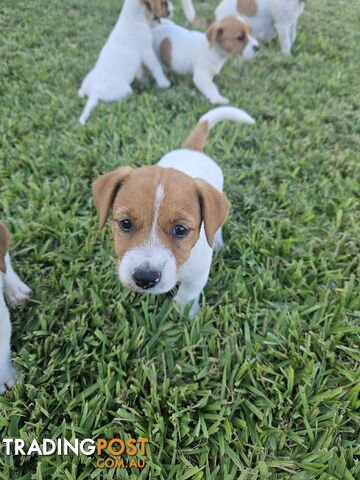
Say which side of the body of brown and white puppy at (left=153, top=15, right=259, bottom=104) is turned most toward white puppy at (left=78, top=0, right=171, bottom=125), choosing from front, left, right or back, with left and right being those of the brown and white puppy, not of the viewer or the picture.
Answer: back

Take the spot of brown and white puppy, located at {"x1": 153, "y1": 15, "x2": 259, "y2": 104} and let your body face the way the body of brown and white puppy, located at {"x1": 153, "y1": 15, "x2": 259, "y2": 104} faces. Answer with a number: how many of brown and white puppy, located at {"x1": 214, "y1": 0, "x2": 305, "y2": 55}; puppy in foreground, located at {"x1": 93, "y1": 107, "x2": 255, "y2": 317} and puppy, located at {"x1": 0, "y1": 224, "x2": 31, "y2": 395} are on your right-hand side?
2

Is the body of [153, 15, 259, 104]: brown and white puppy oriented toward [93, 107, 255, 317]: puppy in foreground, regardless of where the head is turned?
no

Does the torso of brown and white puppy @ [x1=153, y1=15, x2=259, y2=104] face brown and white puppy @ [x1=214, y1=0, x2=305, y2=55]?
no

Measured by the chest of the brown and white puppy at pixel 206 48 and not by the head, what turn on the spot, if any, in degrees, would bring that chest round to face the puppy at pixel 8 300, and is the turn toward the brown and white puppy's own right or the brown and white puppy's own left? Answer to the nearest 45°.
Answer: approximately 90° to the brown and white puppy's own right

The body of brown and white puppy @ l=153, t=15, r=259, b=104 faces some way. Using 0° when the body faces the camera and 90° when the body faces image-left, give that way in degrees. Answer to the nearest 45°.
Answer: approximately 270°
